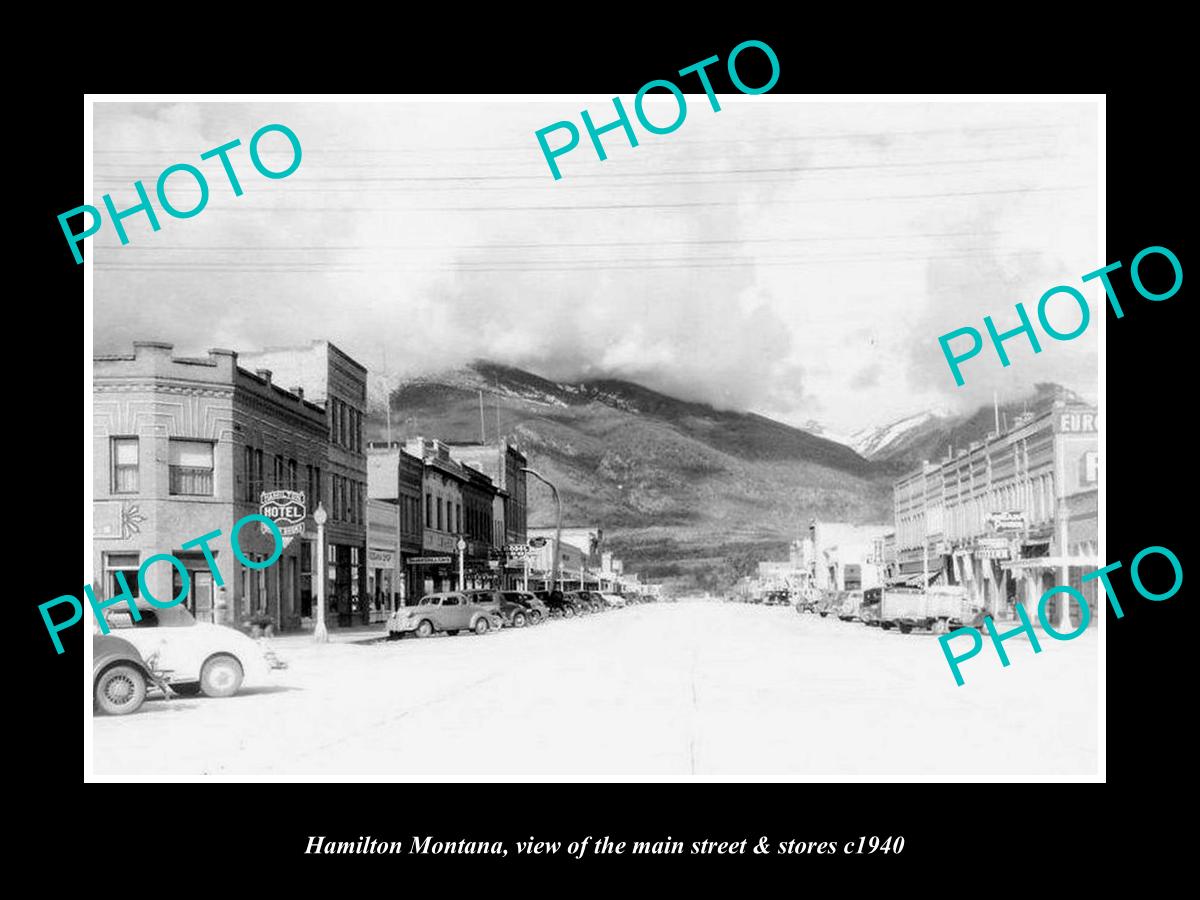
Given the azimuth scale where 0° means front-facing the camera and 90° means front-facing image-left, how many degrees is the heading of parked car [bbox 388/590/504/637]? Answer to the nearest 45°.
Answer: approximately 45°
